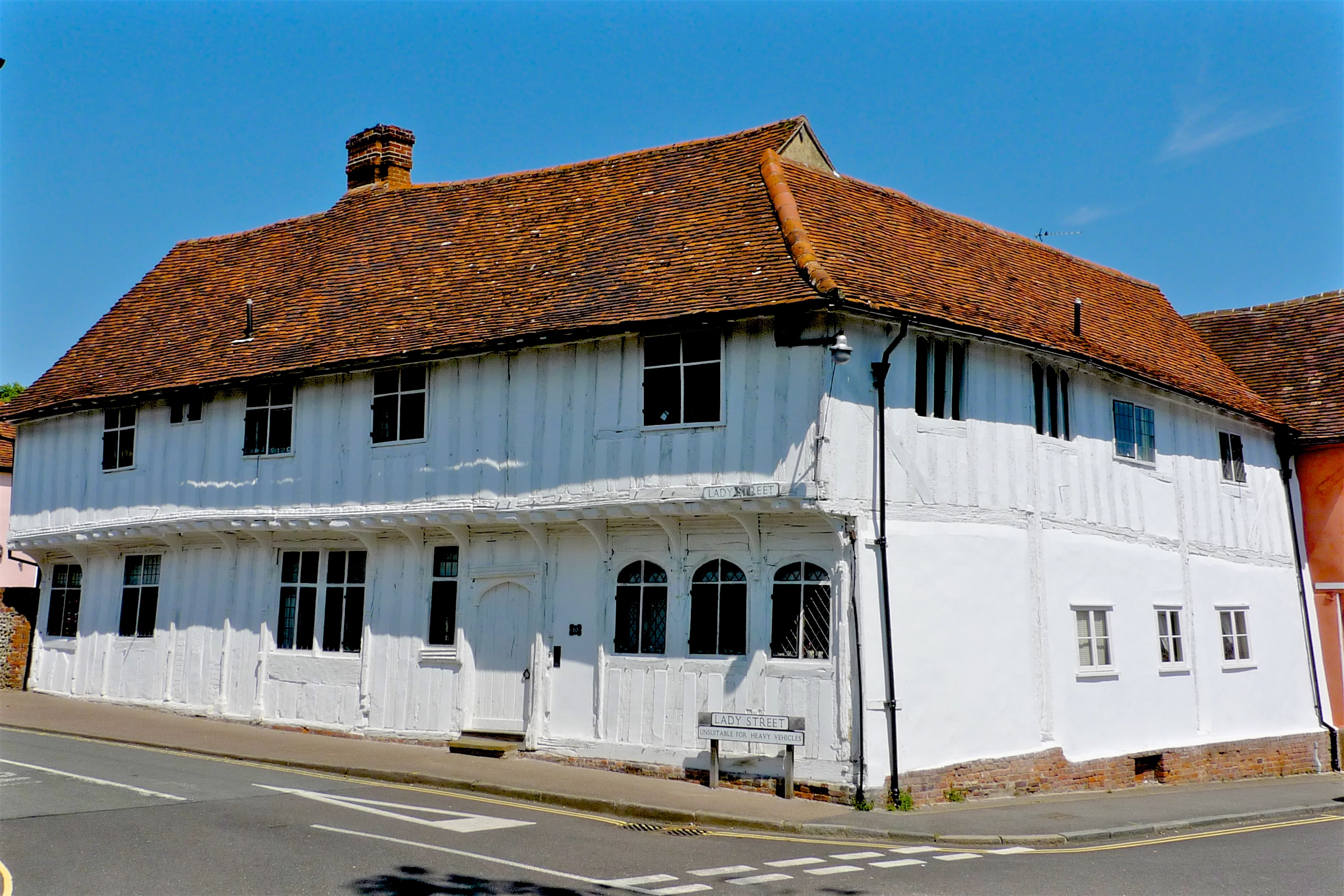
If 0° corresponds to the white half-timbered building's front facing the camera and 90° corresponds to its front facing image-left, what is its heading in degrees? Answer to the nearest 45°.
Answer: approximately 45°
